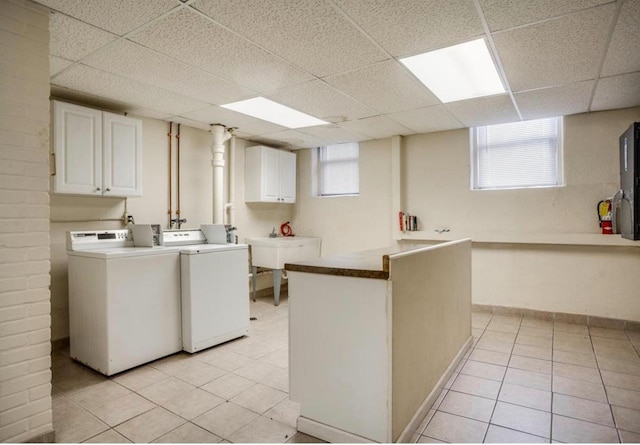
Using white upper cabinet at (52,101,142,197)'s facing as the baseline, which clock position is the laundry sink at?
The laundry sink is roughly at 10 o'clock from the white upper cabinet.

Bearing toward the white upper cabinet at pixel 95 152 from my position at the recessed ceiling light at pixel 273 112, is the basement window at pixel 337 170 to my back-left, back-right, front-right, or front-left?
back-right

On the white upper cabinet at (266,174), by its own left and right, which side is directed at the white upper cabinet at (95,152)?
right

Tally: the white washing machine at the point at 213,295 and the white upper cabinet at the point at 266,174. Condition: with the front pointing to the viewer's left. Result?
0

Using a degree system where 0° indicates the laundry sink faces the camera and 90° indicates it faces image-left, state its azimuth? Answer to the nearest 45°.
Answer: approximately 315°

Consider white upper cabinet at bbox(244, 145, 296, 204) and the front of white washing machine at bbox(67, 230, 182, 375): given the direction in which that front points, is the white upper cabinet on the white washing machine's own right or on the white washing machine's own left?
on the white washing machine's own left

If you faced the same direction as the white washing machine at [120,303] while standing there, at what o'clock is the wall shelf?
The wall shelf is roughly at 11 o'clock from the white washing machine.

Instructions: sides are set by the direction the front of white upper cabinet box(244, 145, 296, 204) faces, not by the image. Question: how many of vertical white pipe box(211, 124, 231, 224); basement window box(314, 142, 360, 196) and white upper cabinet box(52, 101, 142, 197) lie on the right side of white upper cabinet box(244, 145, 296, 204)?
2

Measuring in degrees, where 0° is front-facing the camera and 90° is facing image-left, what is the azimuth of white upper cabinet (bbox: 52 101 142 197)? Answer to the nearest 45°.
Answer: approximately 315°

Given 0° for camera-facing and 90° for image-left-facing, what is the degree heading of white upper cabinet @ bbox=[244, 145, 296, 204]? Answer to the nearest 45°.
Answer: approximately 315°
